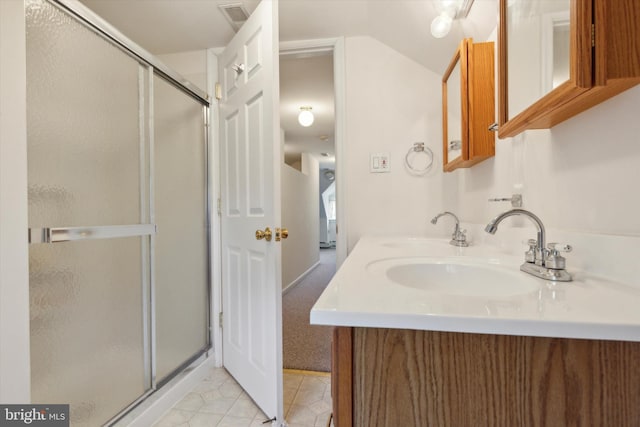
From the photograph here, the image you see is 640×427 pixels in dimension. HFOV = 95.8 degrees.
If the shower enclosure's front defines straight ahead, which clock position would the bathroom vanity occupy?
The bathroom vanity is roughly at 1 o'clock from the shower enclosure.

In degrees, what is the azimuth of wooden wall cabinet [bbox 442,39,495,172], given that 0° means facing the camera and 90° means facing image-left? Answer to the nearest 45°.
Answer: approximately 90°

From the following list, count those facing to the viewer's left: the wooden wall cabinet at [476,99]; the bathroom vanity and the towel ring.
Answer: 2

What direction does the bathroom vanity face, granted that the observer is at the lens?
facing to the left of the viewer
